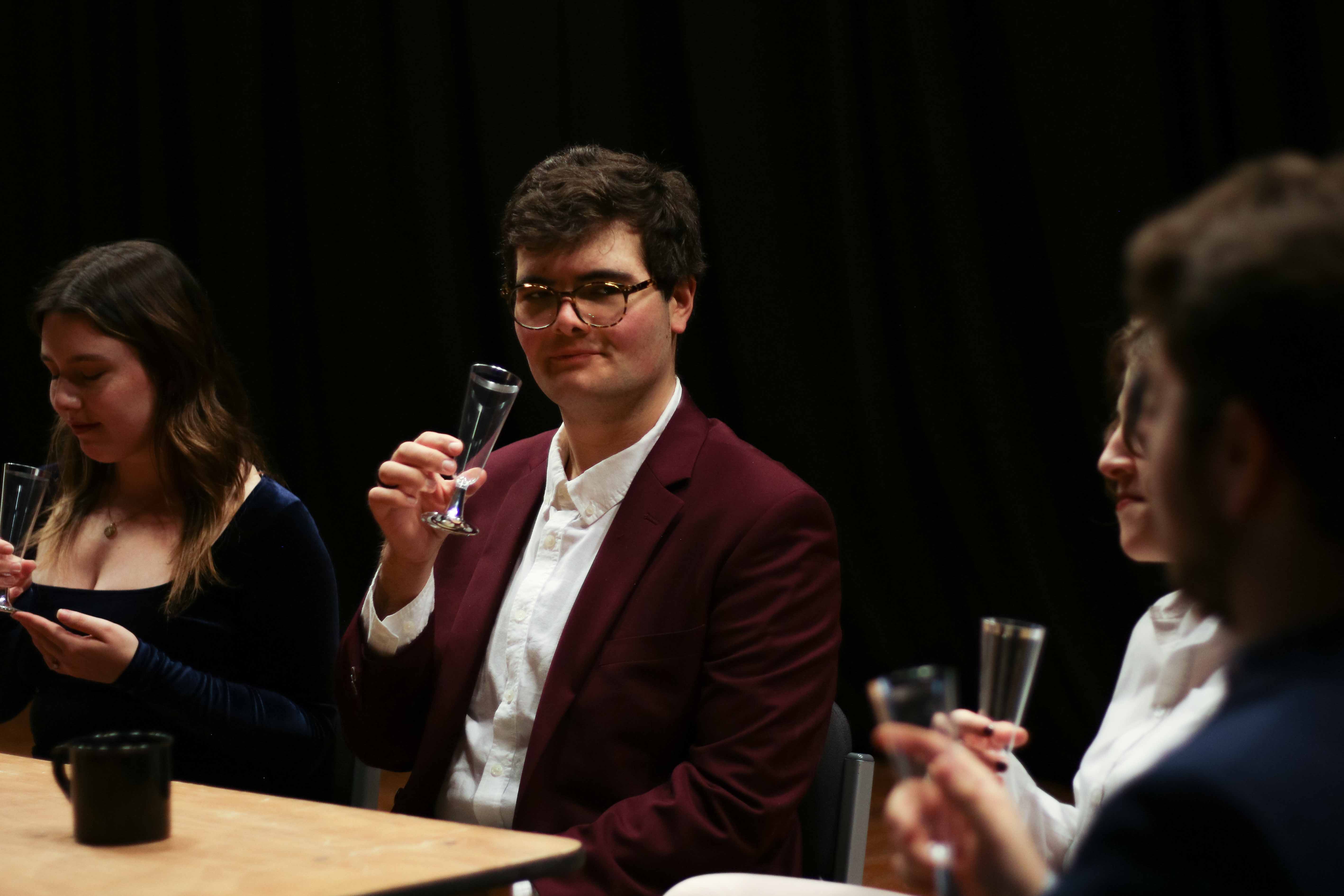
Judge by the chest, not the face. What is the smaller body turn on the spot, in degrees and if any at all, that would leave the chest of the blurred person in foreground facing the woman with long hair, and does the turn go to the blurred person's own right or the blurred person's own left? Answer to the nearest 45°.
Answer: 0° — they already face them

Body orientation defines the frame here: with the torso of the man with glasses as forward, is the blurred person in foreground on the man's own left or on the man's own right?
on the man's own left

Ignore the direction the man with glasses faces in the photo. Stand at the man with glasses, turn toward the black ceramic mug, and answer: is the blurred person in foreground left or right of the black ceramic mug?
left

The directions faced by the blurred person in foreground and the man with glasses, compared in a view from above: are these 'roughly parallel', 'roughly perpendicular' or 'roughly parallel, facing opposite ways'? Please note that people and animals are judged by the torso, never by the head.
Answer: roughly perpendicular

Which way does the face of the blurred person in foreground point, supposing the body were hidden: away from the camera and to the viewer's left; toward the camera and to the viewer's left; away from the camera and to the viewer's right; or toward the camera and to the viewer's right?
away from the camera and to the viewer's left

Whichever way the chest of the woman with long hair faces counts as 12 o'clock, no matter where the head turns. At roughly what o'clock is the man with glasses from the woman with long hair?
The man with glasses is roughly at 9 o'clock from the woman with long hair.

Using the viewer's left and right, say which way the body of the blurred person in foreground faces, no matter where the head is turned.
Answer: facing away from the viewer and to the left of the viewer

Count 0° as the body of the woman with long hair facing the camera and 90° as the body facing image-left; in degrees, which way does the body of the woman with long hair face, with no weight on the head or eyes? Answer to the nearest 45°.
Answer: approximately 45°

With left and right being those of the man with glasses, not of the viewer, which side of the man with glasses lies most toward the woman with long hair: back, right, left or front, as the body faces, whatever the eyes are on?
right
